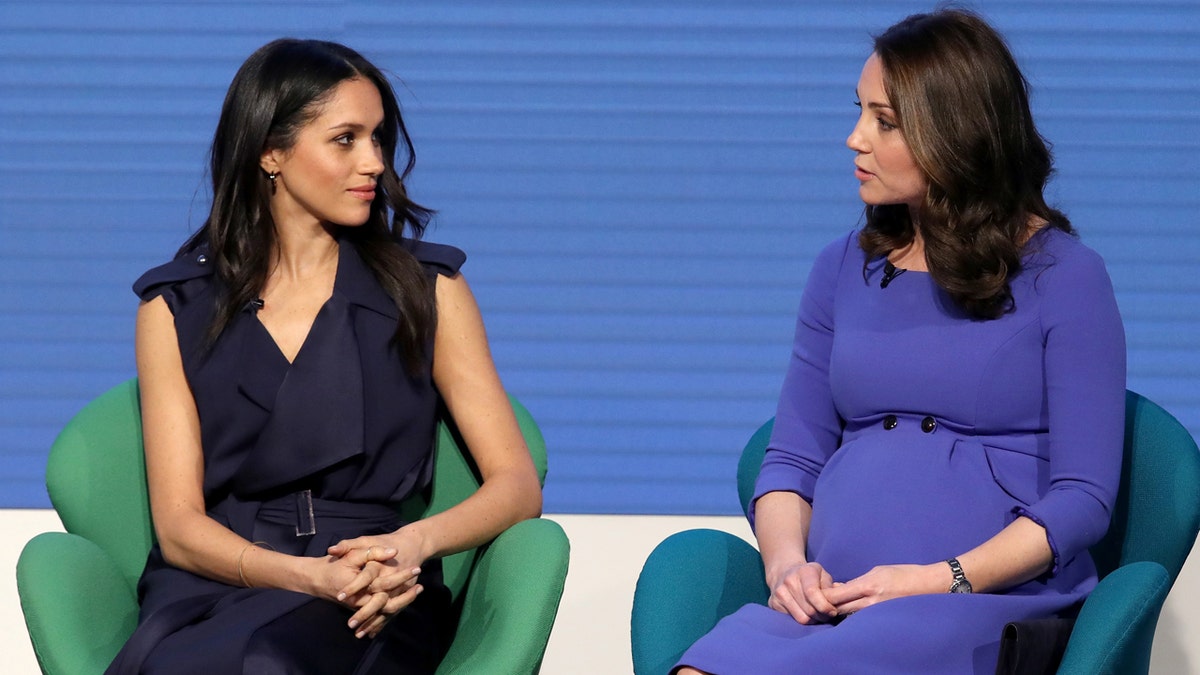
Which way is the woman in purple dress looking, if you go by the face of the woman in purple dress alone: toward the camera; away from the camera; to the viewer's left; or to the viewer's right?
to the viewer's left

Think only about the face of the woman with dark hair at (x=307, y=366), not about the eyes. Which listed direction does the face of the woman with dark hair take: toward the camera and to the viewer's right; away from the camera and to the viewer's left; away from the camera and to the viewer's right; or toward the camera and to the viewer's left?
toward the camera and to the viewer's right

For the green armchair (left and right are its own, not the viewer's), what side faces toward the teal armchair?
left

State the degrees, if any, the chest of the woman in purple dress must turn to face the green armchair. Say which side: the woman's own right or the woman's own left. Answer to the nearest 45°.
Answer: approximately 45° to the woman's own right

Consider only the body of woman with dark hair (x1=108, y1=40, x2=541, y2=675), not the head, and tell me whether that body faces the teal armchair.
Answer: no

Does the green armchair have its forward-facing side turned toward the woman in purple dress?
no

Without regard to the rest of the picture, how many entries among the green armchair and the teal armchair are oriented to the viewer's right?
0

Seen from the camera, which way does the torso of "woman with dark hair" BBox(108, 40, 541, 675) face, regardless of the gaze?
toward the camera

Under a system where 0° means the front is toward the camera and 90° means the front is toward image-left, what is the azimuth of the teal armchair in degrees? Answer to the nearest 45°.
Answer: approximately 45°

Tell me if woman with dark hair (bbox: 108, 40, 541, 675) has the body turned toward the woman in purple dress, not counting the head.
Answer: no

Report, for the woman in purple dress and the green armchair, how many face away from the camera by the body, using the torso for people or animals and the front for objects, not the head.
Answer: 0

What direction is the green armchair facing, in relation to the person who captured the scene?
facing the viewer

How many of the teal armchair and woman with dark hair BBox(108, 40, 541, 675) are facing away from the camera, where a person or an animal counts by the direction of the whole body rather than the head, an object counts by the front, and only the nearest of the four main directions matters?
0

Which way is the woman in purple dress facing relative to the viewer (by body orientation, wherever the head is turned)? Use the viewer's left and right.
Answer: facing the viewer and to the left of the viewer
